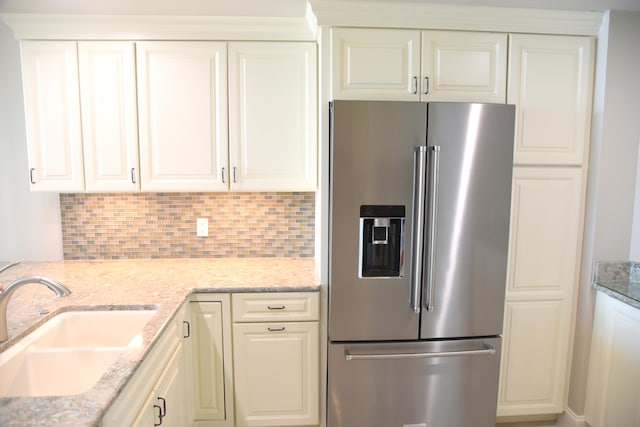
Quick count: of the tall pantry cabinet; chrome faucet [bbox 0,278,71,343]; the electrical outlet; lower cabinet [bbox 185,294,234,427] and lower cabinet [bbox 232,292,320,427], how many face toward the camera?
4

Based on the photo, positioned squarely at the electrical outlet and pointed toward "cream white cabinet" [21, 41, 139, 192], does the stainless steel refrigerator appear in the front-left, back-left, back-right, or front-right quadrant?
back-left

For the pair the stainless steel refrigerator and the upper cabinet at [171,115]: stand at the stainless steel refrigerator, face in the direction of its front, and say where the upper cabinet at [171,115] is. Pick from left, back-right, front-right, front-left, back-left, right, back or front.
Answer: right

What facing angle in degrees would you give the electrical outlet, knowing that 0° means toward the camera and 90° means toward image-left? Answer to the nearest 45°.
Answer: approximately 0°

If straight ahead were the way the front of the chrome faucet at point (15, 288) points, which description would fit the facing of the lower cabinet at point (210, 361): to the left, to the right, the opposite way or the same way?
to the right

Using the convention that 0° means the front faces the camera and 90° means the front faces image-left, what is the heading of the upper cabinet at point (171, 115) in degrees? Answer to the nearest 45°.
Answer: approximately 0°

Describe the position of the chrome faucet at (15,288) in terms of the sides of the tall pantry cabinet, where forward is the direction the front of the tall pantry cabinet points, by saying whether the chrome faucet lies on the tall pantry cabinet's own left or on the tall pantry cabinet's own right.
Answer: on the tall pantry cabinet's own right

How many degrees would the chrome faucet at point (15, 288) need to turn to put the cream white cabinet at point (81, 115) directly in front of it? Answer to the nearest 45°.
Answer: approximately 90° to its left

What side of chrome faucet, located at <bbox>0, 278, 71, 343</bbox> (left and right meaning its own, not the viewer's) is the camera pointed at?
right
